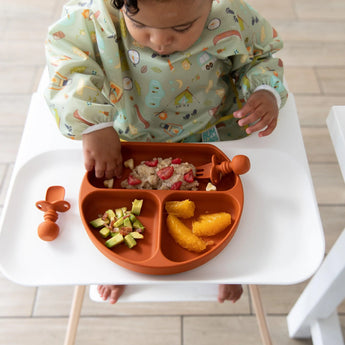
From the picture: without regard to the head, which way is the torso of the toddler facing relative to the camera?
toward the camera
